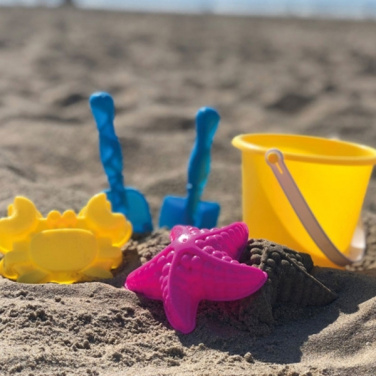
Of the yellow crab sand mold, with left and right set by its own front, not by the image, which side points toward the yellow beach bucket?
left

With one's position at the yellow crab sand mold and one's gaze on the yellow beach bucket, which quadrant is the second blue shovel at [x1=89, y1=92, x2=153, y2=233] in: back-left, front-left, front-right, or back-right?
front-left

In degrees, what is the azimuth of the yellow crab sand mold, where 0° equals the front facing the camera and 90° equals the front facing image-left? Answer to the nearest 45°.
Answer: approximately 0°

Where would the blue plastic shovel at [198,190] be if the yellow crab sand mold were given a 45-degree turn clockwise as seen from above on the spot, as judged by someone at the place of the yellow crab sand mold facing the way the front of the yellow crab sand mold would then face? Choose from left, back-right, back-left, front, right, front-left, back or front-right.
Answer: back
